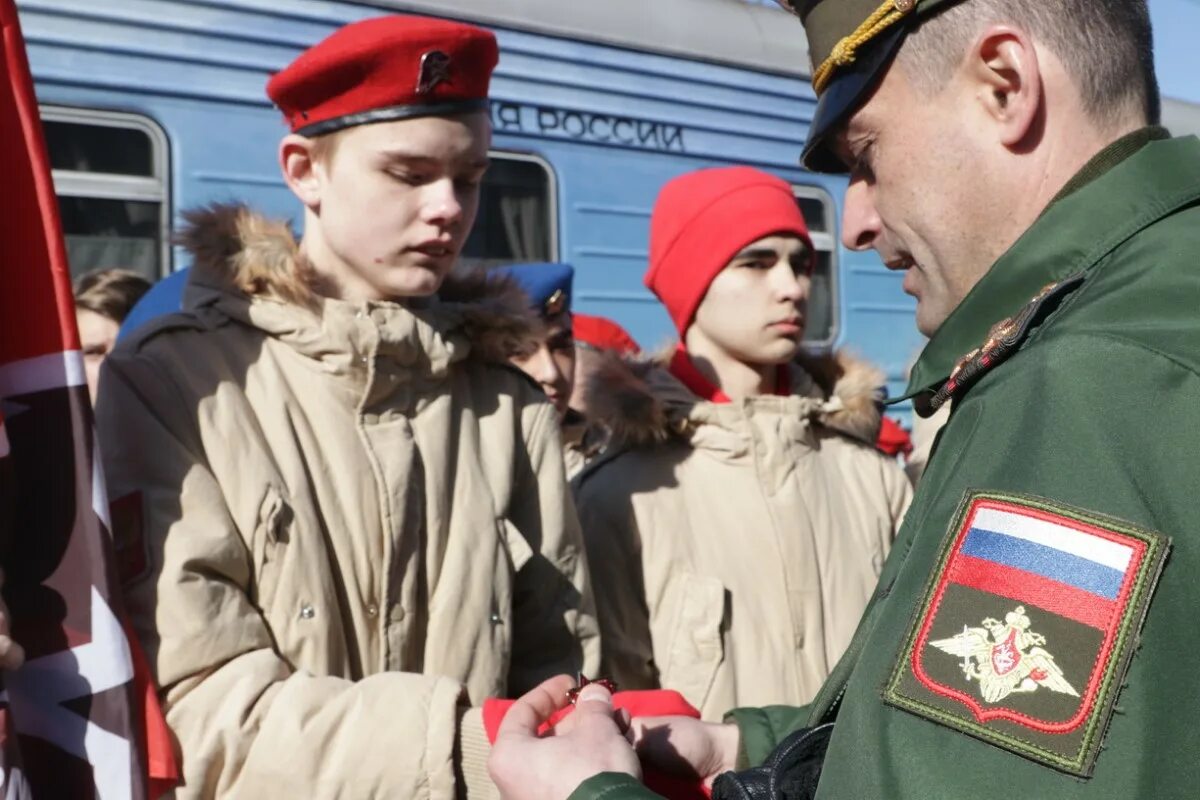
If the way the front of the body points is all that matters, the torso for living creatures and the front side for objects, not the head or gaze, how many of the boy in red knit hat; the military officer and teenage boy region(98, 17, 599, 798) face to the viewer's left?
1

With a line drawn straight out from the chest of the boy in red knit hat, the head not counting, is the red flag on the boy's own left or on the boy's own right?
on the boy's own right

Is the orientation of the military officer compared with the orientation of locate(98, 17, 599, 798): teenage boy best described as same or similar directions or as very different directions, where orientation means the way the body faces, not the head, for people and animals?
very different directions

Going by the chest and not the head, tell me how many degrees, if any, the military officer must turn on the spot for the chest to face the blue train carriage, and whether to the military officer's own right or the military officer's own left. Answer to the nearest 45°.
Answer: approximately 90° to the military officer's own right

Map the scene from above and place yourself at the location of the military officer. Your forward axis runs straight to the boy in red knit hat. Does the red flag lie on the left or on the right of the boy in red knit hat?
left

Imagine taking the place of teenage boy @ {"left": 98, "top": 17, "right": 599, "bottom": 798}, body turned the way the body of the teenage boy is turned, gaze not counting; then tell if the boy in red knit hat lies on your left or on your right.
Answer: on your left

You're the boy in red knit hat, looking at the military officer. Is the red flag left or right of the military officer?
right

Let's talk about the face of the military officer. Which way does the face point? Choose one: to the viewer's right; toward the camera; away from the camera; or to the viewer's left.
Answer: to the viewer's left

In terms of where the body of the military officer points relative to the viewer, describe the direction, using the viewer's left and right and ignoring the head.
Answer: facing to the left of the viewer

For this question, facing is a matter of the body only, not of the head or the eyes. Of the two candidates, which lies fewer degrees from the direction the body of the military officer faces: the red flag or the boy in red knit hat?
the red flag

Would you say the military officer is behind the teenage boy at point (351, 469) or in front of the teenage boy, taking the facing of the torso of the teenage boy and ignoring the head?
in front

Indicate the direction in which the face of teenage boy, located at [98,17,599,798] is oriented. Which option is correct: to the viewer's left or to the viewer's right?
to the viewer's right

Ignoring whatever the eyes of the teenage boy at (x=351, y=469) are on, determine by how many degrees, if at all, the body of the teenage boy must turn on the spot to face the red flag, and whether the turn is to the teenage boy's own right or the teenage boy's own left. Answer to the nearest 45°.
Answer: approximately 90° to the teenage boy's own right
